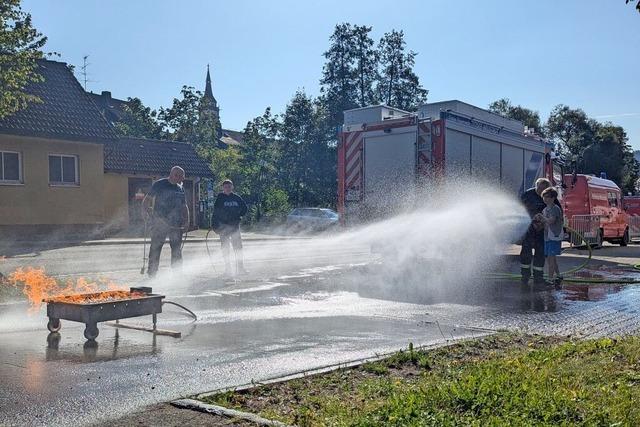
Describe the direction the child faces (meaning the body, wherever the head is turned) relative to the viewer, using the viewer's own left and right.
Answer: facing to the left of the viewer

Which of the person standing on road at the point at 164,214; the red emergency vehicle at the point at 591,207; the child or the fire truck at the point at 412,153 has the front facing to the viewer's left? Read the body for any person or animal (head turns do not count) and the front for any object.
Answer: the child

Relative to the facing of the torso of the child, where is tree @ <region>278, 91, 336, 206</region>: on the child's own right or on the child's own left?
on the child's own right

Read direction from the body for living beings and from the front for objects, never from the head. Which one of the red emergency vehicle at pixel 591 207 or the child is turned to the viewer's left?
the child

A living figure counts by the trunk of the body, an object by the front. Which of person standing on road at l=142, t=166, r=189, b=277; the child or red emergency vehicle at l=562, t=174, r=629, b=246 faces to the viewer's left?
the child

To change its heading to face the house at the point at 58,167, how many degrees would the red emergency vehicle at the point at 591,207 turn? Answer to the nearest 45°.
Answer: approximately 135° to its left

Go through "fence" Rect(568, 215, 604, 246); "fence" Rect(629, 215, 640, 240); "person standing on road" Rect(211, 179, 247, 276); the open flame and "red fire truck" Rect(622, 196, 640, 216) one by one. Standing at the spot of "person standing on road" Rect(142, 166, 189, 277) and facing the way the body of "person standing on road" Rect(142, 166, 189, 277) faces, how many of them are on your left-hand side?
4

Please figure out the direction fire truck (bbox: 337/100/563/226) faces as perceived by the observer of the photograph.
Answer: facing away from the viewer and to the right of the viewer

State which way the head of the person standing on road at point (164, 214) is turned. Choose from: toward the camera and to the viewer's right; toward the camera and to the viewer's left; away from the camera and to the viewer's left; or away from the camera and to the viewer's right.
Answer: toward the camera and to the viewer's right
